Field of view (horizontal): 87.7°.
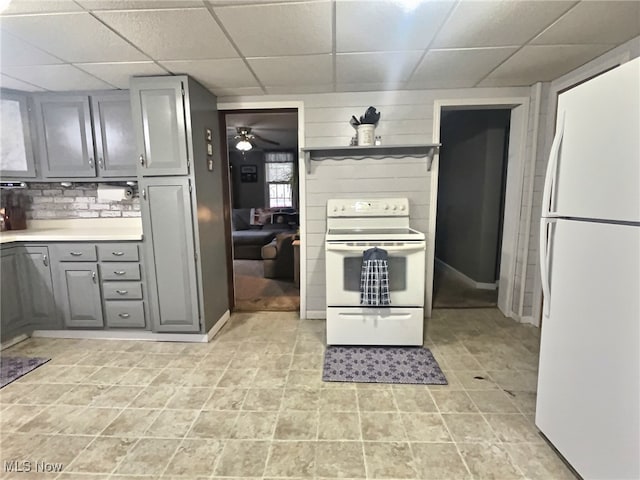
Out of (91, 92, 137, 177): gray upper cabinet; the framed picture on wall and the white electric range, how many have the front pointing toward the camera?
3

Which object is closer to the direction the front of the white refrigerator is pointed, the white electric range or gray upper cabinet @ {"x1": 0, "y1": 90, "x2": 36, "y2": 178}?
the gray upper cabinet

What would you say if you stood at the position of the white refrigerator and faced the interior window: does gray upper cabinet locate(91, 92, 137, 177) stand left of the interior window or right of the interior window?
left

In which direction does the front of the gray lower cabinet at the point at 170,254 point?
toward the camera

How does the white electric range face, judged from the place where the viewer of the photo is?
facing the viewer

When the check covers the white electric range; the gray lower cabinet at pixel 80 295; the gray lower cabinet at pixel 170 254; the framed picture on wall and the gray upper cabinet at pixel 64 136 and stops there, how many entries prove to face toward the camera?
5

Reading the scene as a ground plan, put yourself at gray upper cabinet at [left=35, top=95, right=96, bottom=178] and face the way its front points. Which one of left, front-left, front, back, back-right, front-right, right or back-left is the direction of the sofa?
back-left

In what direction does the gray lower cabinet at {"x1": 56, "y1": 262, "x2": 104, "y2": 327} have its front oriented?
toward the camera

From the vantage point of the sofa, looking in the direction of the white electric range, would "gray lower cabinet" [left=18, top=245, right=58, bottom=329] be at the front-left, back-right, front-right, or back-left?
front-right

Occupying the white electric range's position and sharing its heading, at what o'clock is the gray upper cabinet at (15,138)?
The gray upper cabinet is roughly at 3 o'clock from the white electric range.
